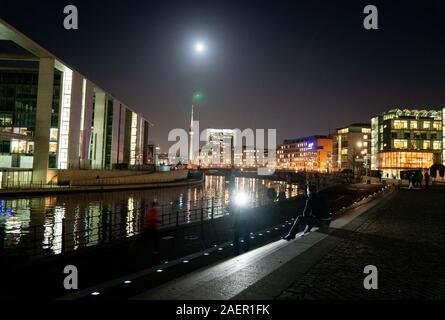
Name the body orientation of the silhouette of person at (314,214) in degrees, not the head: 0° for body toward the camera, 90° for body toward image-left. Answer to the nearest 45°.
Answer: approximately 90°

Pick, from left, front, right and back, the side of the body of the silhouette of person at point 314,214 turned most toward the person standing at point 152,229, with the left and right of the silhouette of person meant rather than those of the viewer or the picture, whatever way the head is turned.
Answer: front
